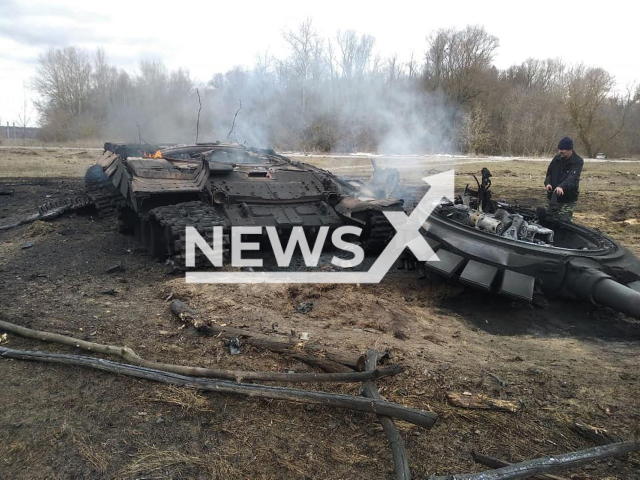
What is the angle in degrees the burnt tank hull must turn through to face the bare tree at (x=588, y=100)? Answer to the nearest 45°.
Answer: approximately 90° to its left

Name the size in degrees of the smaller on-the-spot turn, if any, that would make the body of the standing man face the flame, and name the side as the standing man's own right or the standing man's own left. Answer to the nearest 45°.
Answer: approximately 45° to the standing man's own right

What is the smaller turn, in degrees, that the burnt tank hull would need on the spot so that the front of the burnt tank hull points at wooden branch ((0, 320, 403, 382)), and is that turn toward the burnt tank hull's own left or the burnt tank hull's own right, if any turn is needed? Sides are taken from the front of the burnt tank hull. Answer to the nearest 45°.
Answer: approximately 45° to the burnt tank hull's own right

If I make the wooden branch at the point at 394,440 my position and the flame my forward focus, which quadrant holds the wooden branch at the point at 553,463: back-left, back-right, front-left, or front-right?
back-right

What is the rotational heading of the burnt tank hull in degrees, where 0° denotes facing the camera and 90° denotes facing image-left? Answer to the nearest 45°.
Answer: approximately 315°

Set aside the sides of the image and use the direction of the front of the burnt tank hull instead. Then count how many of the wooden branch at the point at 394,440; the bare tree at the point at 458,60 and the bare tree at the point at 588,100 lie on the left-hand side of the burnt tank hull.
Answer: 2

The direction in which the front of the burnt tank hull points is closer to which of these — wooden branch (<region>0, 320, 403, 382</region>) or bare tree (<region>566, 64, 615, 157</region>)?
the wooden branch

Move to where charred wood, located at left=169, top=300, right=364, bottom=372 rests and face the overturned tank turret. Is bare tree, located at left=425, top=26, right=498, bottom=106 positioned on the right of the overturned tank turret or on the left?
left
